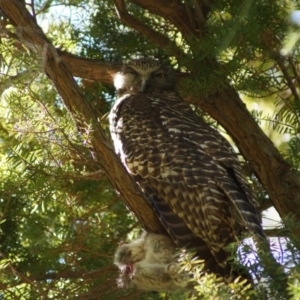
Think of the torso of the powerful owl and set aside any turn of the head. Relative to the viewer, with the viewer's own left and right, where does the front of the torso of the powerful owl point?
facing away from the viewer and to the left of the viewer
